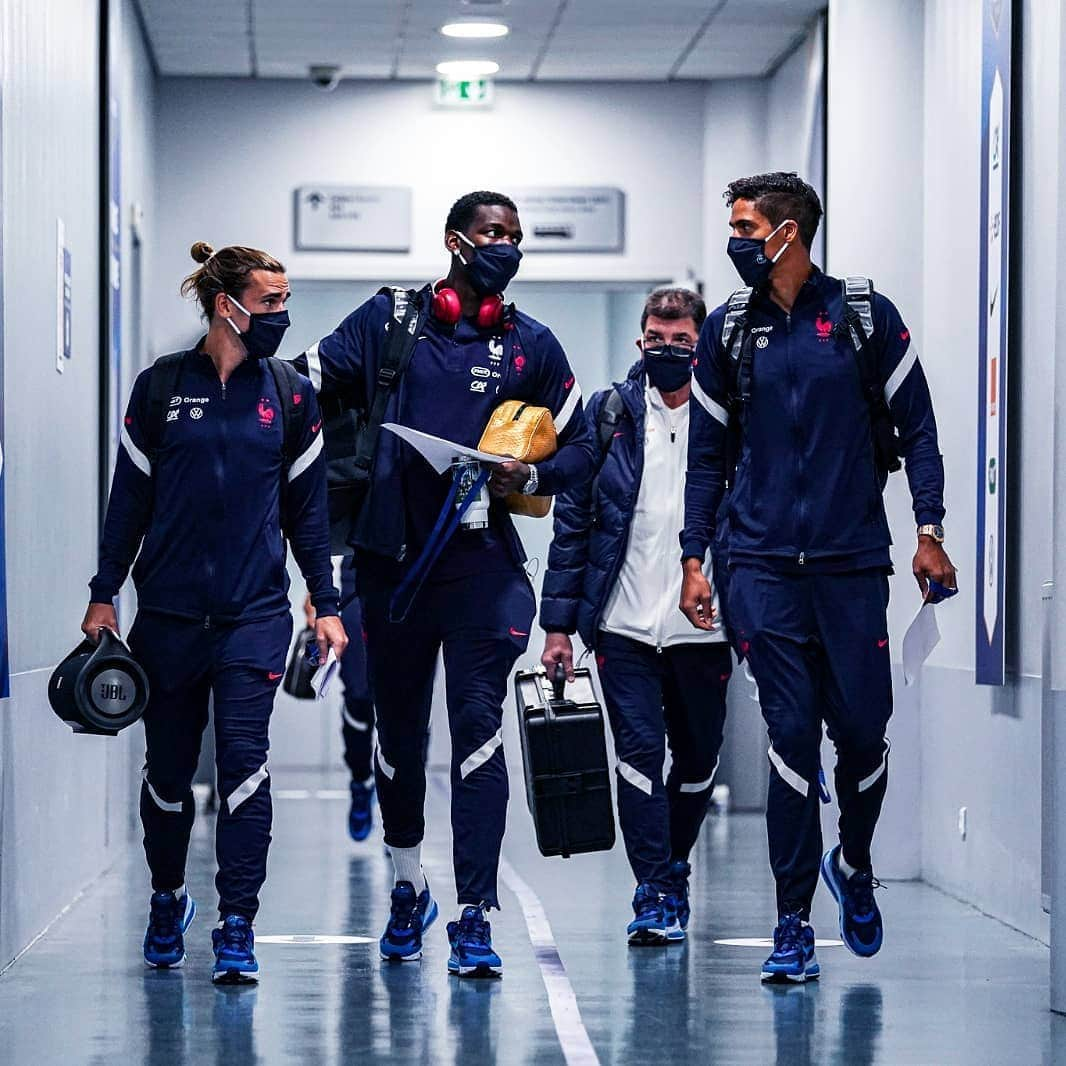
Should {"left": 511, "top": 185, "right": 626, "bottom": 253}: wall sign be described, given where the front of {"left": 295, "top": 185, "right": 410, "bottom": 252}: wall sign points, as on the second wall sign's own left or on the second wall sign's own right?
on the second wall sign's own left

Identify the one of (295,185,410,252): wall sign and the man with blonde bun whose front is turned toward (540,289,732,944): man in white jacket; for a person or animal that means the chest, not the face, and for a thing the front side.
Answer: the wall sign

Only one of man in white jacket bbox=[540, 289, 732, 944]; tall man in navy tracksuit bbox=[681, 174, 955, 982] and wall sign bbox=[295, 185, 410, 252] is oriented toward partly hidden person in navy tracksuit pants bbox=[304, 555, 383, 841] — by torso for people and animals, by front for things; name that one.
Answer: the wall sign

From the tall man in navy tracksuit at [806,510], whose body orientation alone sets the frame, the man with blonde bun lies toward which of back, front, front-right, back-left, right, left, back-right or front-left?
right

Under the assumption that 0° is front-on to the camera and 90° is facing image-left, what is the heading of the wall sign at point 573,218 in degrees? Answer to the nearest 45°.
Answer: approximately 0°

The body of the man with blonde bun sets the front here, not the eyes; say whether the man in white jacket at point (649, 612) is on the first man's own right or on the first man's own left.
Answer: on the first man's own left
